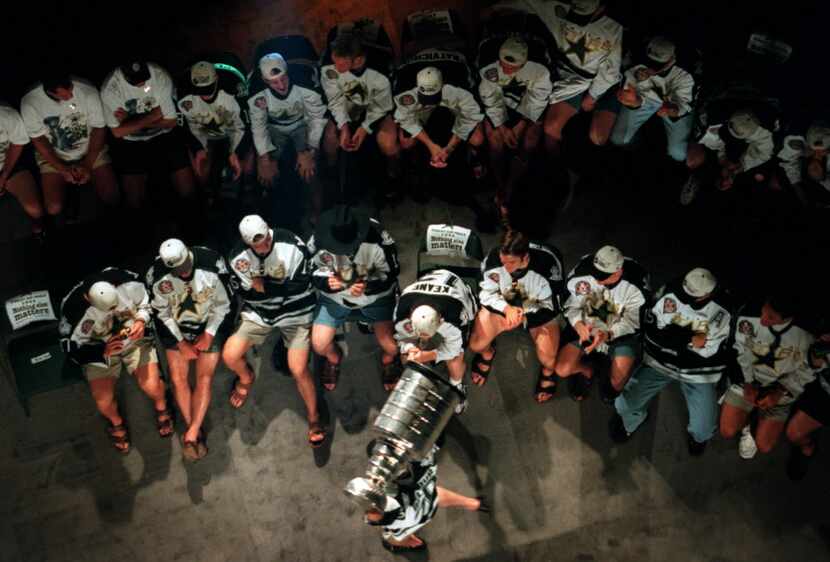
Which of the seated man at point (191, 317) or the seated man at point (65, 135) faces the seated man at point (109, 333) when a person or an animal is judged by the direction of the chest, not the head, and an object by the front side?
the seated man at point (65, 135)

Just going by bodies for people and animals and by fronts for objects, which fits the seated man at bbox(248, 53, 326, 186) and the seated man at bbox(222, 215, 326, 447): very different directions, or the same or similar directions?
same or similar directions

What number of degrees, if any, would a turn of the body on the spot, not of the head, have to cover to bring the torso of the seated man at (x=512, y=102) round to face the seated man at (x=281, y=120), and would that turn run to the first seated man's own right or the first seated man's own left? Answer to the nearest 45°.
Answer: approximately 90° to the first seated man's own right

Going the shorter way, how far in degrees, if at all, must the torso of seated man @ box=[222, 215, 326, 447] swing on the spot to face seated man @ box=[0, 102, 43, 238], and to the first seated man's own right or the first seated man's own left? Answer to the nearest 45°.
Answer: approximately 135° to the first seated man's own right

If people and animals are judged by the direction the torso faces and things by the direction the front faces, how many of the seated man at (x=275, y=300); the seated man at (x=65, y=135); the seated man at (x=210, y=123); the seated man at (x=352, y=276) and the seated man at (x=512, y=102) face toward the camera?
5

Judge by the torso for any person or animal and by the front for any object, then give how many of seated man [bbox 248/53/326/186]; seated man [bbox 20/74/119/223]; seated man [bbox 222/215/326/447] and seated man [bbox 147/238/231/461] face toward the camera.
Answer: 4

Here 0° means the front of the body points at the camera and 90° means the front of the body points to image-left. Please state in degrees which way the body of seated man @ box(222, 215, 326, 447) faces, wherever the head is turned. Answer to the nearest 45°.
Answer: approximately 0°

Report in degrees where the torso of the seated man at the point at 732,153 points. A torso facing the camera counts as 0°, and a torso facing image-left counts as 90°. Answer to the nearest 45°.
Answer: approximately 45°

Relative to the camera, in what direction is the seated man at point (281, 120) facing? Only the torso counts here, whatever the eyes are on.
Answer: toward the camera

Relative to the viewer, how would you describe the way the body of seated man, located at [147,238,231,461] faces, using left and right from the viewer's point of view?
facing the viewer

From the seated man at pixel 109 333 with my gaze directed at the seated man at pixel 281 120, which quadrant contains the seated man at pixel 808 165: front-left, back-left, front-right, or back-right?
front-right

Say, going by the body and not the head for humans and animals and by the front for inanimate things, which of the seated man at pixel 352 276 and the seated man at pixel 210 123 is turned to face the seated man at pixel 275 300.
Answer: the seated man at pixel 210 123

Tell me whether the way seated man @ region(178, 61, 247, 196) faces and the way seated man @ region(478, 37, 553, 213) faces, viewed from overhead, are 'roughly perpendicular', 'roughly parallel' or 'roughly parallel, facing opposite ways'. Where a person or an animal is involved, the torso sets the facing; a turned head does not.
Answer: roughly parallel

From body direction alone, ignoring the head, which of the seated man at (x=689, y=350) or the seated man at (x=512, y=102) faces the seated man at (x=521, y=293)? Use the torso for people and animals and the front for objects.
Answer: the seated man at (x=512, y=102)

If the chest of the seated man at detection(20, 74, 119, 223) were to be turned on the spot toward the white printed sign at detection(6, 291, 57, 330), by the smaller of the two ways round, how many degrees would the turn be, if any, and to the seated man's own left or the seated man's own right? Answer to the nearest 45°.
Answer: approximately 45° to the seated man's own right

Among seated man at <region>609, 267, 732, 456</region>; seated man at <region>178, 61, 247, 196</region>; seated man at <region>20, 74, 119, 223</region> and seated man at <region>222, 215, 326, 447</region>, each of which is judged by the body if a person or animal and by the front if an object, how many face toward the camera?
4

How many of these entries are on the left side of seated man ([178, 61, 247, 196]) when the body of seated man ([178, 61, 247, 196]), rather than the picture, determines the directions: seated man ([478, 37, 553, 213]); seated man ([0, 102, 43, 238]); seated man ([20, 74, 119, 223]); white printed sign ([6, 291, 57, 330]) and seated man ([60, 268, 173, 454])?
1

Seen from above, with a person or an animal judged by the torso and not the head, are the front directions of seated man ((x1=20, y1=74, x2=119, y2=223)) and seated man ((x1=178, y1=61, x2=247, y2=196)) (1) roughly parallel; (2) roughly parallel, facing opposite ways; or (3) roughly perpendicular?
roughly parallel
